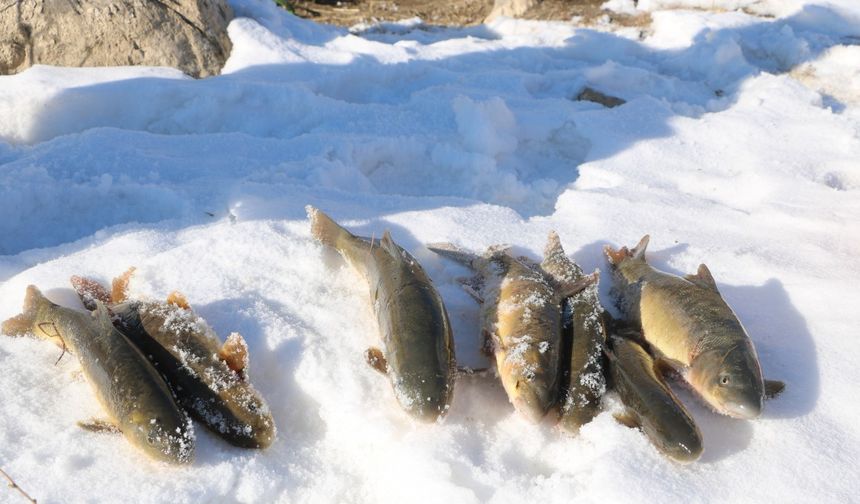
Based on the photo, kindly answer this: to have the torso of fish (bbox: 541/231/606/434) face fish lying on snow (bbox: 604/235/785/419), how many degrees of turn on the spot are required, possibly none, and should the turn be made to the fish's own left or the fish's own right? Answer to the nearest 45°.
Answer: approximately 135° to the fish's own left

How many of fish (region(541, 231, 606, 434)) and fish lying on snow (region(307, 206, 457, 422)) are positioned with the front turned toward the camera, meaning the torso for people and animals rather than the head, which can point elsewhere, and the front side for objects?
2

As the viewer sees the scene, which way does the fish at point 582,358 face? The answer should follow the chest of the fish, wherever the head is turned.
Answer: toward the camera

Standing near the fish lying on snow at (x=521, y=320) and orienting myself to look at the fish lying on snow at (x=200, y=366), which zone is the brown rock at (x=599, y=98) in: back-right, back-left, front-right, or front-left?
back-right

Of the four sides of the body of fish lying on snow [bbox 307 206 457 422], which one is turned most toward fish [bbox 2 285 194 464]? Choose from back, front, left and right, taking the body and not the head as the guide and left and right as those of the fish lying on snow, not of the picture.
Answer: right

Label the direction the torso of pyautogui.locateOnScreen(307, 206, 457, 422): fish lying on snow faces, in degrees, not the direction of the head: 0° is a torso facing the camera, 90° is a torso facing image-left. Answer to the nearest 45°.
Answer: approximately 0°

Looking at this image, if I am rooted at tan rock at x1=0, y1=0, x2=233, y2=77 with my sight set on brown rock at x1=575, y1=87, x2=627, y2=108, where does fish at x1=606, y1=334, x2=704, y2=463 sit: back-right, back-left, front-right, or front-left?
front-right

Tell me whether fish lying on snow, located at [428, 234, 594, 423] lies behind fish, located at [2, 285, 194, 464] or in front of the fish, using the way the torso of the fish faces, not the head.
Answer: in front

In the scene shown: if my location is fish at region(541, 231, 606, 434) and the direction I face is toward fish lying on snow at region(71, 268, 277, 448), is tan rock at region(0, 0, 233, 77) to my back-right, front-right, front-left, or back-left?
front-right

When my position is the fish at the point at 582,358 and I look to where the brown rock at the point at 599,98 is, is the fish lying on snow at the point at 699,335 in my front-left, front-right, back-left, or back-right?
front-right

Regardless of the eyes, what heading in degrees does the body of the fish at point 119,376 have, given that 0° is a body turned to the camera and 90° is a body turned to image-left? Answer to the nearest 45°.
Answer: approximately 315°

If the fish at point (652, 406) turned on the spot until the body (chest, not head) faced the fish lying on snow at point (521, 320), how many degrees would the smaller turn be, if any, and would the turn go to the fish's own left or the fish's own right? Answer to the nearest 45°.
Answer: approximately 135° to the fish's own right
